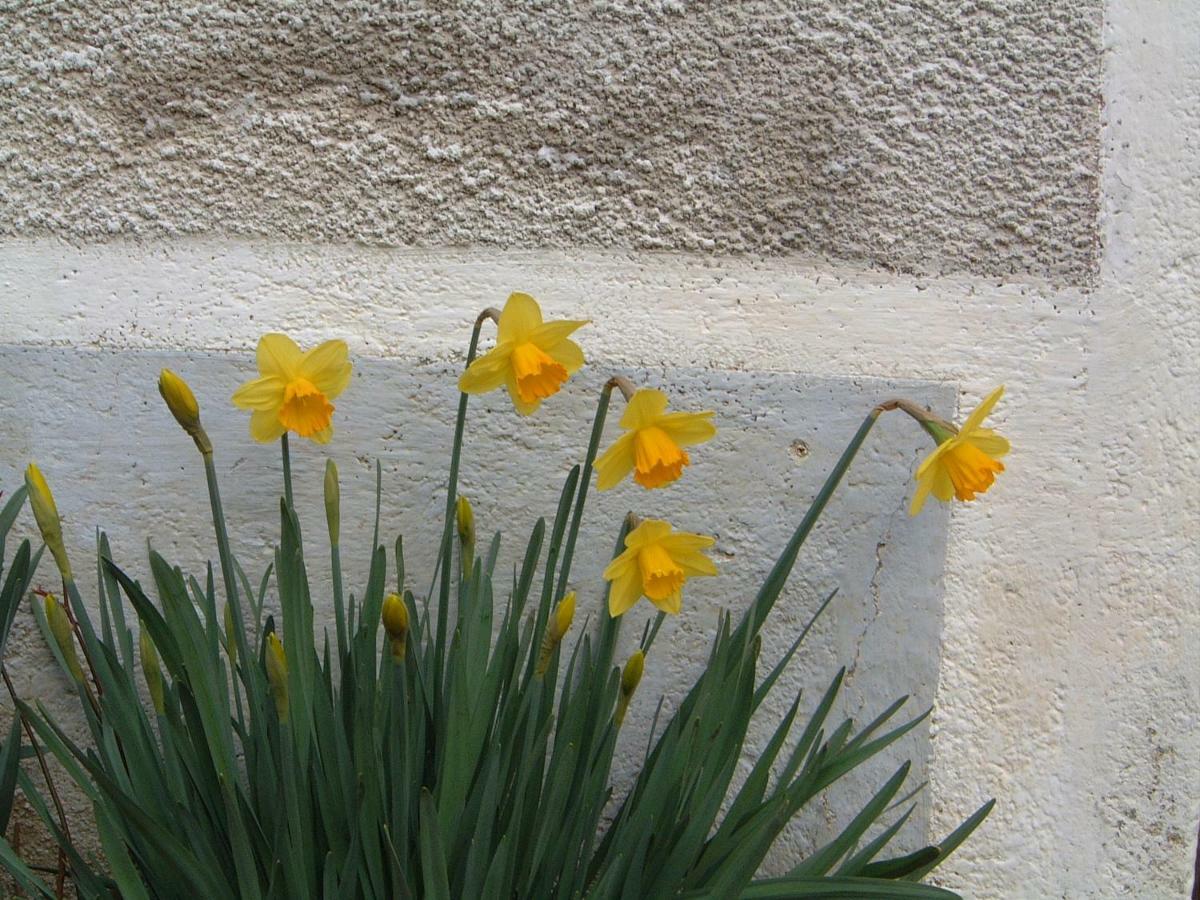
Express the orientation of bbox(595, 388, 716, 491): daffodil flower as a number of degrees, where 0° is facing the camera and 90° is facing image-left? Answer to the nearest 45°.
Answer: approximately 0°
